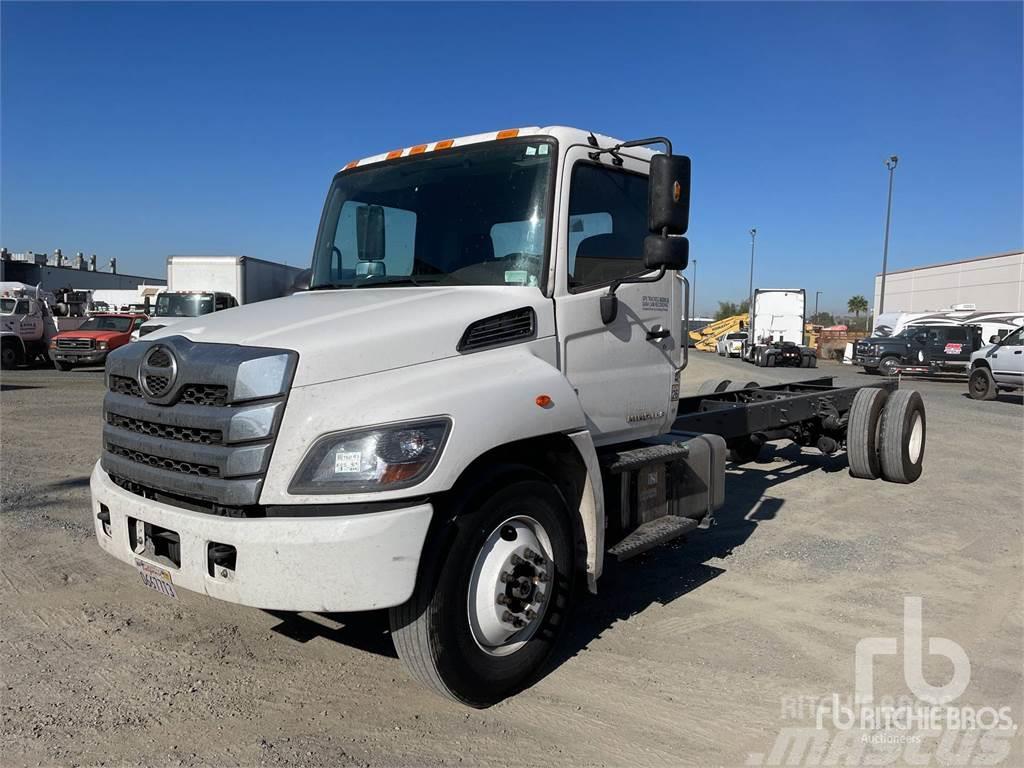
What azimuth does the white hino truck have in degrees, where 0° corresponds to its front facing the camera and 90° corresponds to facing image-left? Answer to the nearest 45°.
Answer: approximately 45°

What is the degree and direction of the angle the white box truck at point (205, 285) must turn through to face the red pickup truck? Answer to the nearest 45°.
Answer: approximately 45° to its right

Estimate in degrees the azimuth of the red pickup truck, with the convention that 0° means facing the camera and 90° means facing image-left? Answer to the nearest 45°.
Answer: approximately 45°

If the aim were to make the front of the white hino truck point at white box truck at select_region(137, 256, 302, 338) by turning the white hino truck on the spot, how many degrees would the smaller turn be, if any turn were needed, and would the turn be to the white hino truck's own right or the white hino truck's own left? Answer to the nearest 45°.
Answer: approximately 90° to the white hino truck's own right

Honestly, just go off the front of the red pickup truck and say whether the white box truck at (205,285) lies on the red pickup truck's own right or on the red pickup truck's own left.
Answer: on the red pickup truck's own left
